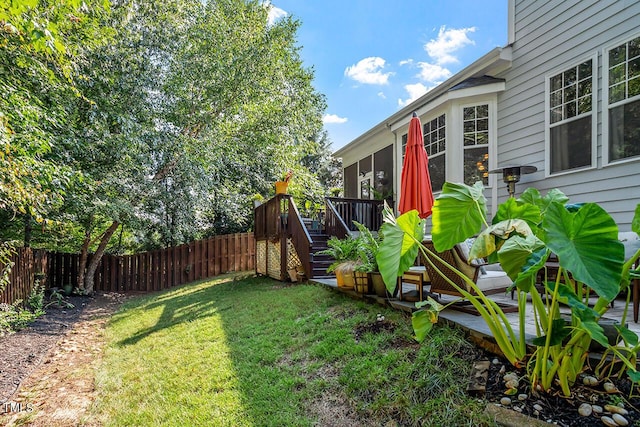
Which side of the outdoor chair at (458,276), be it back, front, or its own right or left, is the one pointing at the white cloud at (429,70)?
left

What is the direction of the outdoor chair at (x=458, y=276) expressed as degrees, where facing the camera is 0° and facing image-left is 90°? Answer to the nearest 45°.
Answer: approximately 270°

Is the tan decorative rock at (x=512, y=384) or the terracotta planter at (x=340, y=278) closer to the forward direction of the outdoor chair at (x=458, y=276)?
the tan decorative rock

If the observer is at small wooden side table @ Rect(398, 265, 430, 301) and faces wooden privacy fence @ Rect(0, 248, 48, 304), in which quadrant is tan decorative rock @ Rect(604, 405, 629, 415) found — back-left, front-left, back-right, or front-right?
back-left

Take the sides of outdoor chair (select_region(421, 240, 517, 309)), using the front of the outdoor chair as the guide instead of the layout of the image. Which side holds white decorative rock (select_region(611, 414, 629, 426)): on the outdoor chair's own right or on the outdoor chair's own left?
on the outdoor chair's own right
